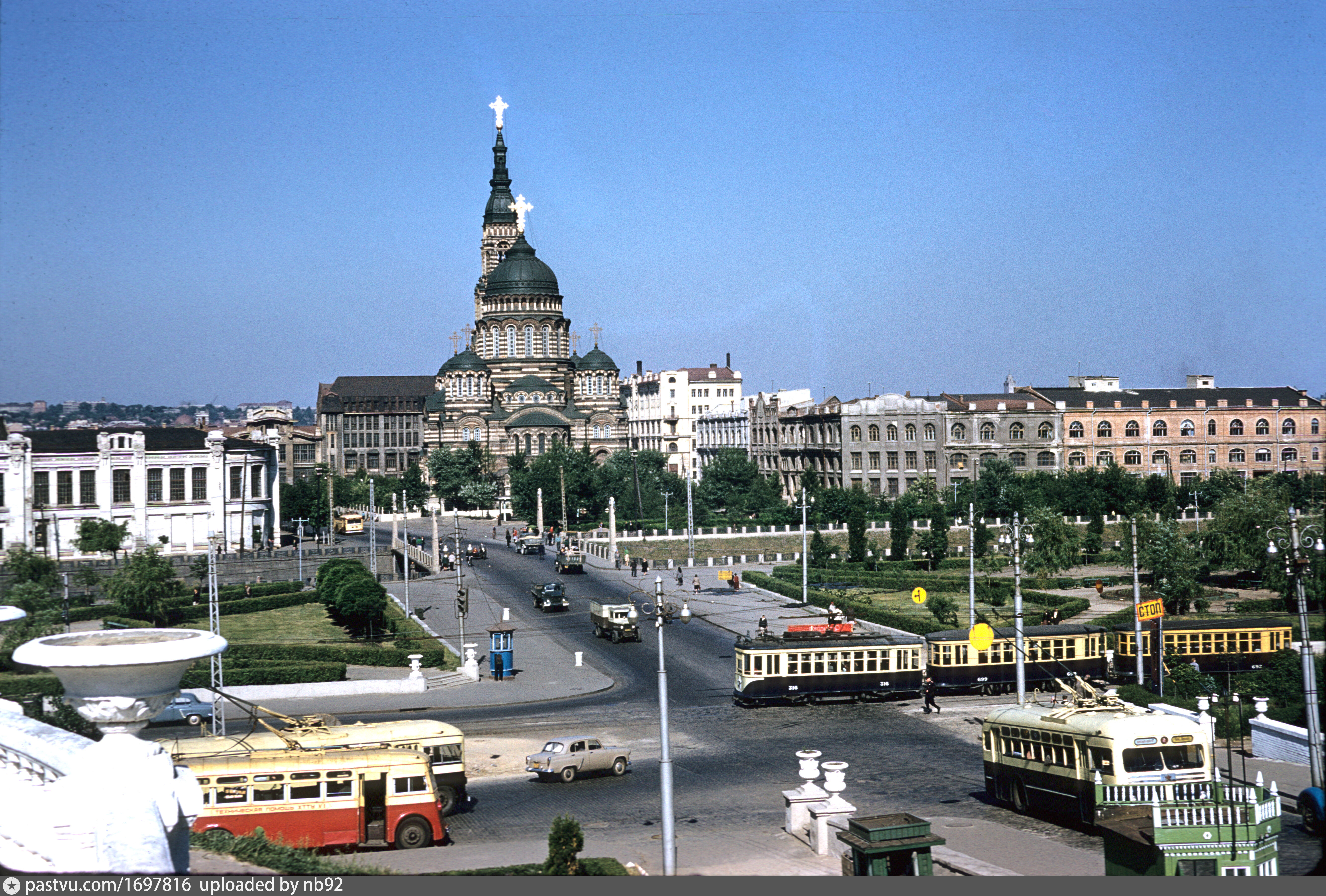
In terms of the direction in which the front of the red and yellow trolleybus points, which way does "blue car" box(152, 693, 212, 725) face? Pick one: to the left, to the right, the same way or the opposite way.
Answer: the opposite way

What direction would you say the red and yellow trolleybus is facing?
to the viewer's right

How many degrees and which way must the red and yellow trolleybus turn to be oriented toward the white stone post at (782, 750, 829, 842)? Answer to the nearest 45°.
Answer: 0° — it already faces it

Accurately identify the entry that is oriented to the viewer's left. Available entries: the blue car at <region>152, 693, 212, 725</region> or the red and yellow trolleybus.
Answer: the blue car

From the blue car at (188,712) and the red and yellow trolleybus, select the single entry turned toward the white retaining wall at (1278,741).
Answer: the red and yellow trolleybus

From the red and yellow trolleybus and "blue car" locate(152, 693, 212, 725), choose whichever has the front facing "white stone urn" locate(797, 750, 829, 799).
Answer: the red and yellow trolleybus

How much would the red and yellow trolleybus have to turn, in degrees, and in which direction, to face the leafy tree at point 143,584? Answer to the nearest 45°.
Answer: approximately 90° to its left

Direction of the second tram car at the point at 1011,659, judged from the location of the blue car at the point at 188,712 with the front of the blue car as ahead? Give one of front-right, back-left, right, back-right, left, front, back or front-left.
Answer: back

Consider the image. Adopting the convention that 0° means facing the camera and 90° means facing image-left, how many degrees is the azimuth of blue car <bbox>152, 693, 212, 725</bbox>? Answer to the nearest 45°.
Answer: approximately 90°

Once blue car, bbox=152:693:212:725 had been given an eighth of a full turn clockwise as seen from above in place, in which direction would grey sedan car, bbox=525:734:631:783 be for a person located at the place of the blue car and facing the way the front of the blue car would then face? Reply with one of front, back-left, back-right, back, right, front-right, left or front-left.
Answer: back

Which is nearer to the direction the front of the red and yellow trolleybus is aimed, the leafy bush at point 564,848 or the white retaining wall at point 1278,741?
the white retaining wall
